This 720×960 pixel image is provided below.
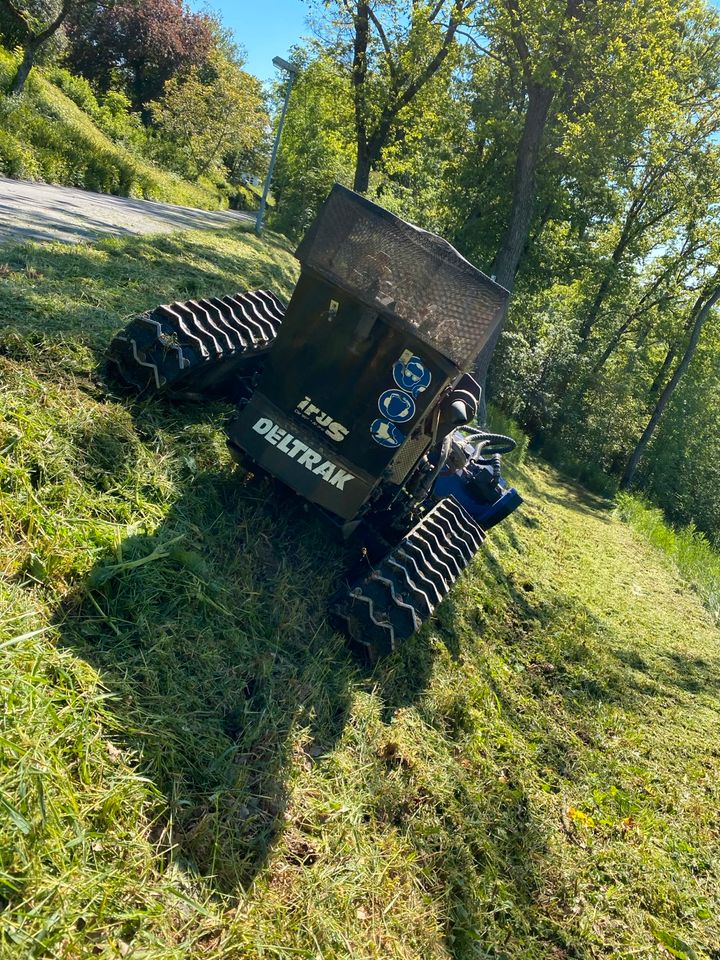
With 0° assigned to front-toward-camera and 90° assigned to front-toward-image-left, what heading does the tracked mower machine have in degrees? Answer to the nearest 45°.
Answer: approximately 225°

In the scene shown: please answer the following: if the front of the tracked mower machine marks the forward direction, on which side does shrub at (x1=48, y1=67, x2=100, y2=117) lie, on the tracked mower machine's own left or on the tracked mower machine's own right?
on the tracked mower machine's own left

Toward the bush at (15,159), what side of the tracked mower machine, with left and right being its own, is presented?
left
